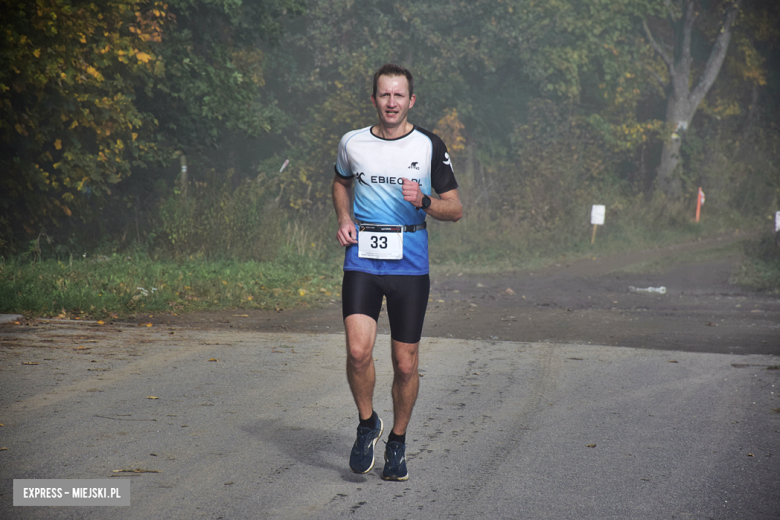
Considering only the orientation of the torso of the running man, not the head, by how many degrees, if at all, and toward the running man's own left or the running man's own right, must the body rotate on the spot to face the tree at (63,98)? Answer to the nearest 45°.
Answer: approximately 135° to the running man's own right

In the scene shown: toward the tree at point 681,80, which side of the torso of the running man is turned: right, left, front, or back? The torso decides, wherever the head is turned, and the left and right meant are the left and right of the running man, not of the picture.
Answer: back

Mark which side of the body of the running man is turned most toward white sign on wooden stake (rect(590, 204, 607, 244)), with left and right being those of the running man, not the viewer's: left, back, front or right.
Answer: back

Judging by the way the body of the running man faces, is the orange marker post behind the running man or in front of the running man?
behind

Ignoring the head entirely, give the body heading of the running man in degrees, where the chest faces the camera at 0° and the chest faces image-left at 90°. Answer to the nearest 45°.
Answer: approximately 0°
